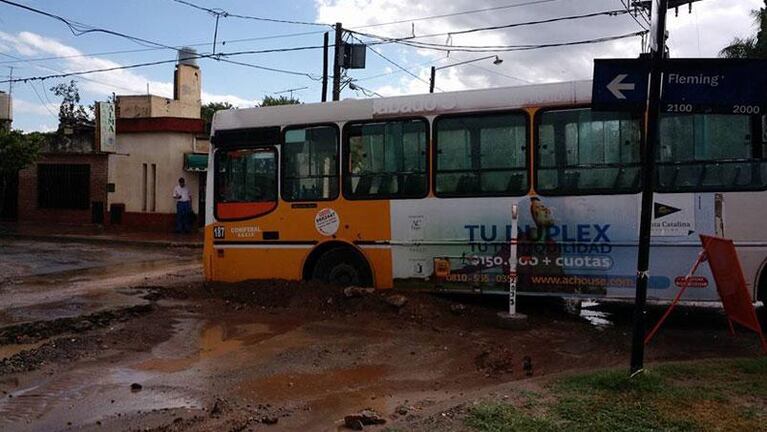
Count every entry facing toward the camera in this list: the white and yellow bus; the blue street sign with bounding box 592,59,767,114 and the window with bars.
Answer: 2

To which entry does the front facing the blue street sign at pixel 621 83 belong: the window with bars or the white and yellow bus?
the window with bars

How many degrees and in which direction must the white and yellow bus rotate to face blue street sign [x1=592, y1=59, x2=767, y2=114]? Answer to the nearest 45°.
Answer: approximately 135° to its left

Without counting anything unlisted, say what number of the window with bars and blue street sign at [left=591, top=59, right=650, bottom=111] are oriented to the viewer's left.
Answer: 0

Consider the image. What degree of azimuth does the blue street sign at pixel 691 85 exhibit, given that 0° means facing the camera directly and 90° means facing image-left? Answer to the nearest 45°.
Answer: approximately 0°

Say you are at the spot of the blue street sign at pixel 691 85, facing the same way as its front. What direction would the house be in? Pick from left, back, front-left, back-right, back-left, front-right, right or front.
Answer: back-right

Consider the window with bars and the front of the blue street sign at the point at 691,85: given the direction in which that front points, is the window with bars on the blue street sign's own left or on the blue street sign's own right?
on the blue street sign's own right

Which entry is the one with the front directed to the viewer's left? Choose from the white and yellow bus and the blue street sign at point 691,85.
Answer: the white and yellow bus

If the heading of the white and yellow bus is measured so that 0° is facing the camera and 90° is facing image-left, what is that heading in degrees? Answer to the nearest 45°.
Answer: approximately 90°

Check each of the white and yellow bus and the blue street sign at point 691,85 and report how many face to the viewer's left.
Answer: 1

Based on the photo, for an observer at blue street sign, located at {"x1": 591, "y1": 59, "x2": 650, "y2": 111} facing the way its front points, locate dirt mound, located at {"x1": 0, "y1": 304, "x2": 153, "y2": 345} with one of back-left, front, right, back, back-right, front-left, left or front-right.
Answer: right
